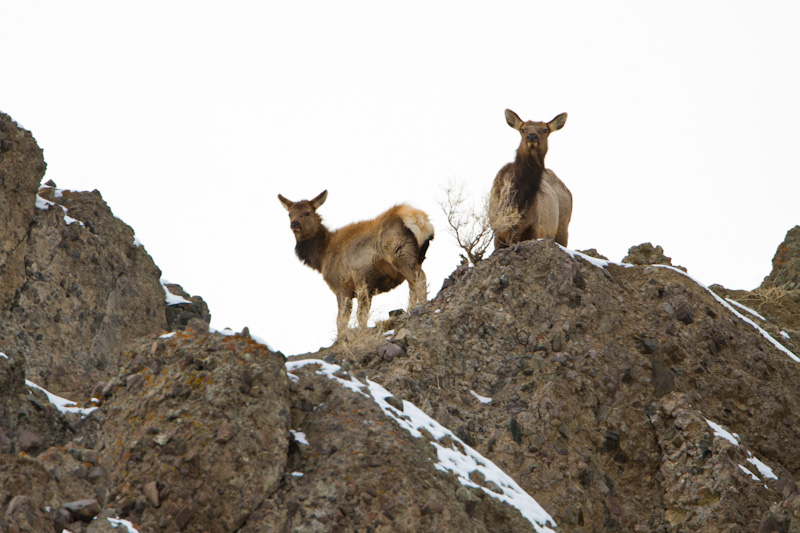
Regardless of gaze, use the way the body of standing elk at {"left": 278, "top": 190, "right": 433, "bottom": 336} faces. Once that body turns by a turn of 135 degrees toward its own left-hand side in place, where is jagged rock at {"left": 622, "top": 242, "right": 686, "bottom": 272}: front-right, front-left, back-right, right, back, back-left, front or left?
front-left

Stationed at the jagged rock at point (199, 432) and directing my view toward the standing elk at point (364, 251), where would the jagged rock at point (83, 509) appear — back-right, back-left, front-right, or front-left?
back-left

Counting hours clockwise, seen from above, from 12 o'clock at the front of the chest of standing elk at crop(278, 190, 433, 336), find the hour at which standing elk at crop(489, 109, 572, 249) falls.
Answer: standing elk at crop(489, 109, 572, 249) is roughly at 7 o'clock from standing elk at crop(278, 190, 433, 336).

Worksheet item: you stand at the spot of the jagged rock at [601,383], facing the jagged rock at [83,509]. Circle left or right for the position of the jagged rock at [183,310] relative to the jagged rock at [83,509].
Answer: right

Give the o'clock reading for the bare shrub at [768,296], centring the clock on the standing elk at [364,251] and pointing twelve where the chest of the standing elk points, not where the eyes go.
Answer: The bare shrub is roughly at 6 o'clock from the standing elk.

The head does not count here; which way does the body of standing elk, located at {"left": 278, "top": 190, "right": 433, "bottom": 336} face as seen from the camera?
to the viewer's left

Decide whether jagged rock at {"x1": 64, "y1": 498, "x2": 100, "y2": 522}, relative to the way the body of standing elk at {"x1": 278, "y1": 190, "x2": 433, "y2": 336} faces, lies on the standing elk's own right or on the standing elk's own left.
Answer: on the standing elk's own left
